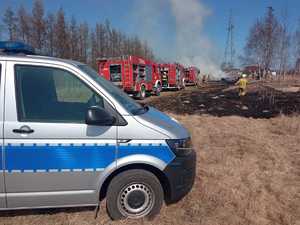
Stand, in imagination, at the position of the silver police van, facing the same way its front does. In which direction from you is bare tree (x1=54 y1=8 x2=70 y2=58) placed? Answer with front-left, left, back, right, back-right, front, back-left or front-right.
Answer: left

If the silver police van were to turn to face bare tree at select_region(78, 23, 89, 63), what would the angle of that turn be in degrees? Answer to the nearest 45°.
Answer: approximately 90° to its left

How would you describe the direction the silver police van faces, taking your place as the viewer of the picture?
facing to the right of the viewer

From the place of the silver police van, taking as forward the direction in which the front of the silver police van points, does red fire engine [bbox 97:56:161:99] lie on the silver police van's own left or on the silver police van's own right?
on the silver police van's own left

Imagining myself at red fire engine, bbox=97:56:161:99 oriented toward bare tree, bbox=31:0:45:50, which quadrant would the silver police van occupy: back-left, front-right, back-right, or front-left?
back-left

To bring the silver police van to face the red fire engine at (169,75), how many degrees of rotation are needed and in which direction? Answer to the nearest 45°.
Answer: approximately 90° to its left

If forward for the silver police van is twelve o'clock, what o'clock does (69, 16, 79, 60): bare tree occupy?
The bare tree is roughly at 9 o'clock from the silver police van.
